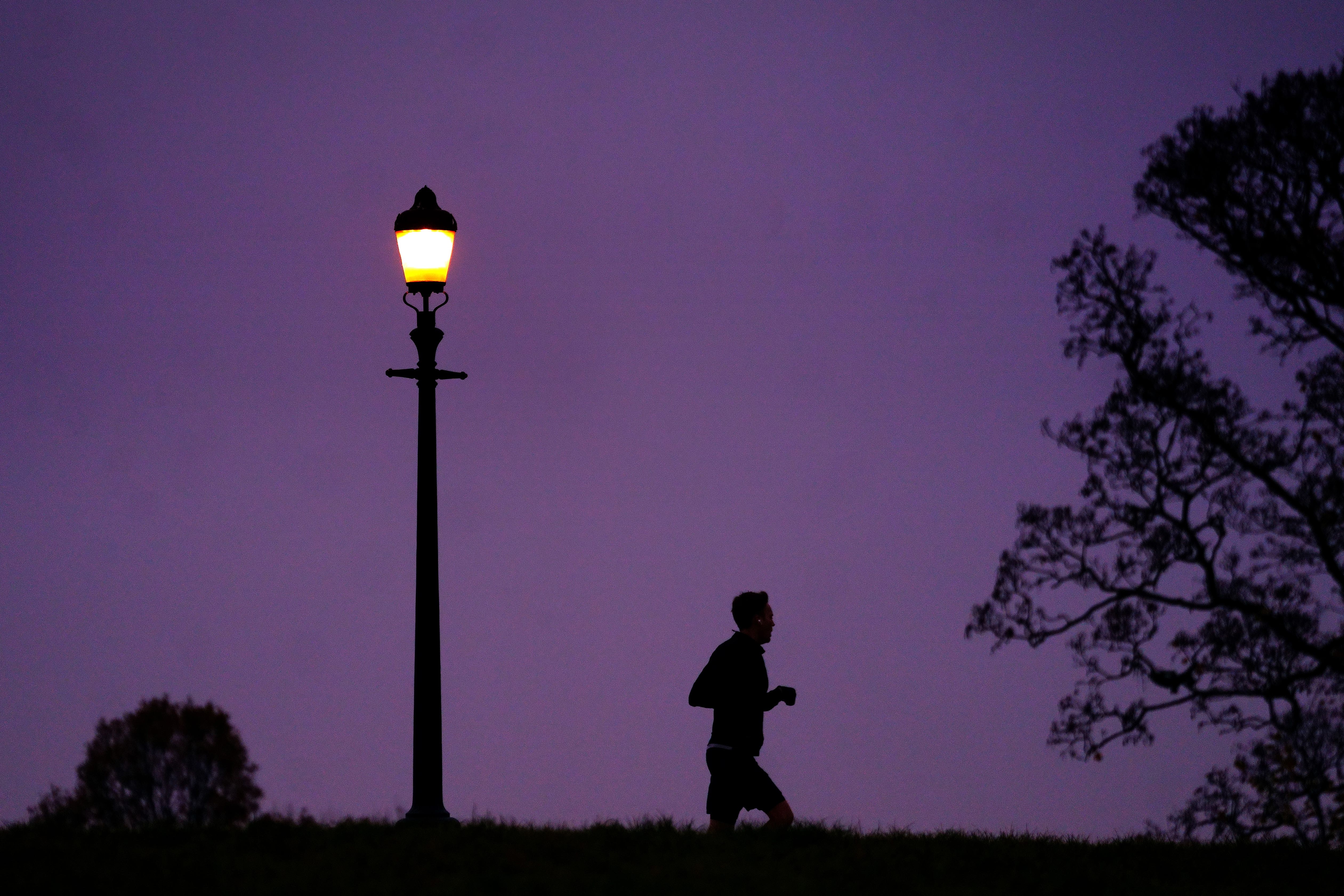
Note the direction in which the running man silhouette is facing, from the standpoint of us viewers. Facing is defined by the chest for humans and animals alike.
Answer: facing to the right of the viewer

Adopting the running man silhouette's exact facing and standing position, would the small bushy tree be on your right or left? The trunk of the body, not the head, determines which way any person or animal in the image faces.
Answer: on your left

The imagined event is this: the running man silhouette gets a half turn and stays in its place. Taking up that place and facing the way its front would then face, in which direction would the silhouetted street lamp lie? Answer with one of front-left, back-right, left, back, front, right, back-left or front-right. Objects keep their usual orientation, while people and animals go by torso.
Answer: front
